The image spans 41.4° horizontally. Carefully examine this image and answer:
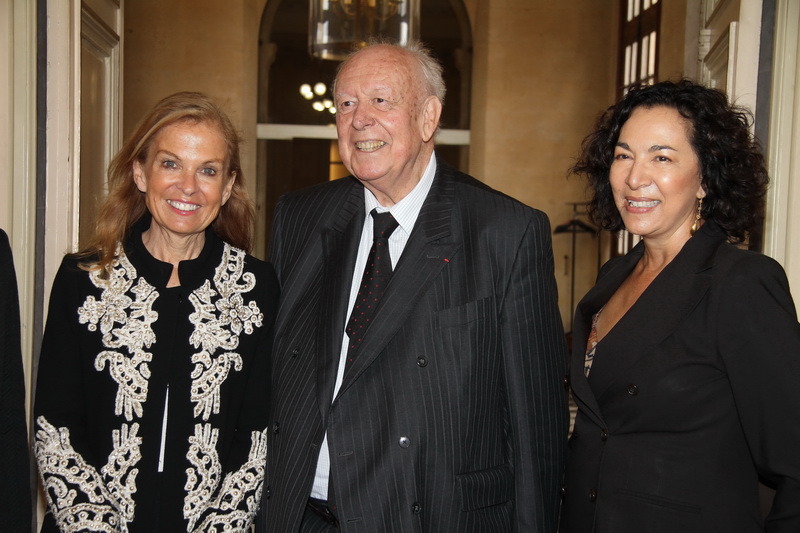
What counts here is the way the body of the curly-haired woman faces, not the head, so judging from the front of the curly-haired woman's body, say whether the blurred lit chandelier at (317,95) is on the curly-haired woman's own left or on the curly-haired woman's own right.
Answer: on the curly-haired woman's own right

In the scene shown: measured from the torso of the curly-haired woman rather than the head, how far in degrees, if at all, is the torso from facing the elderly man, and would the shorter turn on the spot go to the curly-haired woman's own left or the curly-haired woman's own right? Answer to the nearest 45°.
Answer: approximately 45° to the curly-haired woman's own right

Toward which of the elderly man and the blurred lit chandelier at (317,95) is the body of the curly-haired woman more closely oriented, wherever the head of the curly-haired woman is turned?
the elderly man

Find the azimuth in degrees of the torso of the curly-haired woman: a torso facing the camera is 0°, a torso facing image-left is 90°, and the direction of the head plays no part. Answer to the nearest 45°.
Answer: approximately 45°

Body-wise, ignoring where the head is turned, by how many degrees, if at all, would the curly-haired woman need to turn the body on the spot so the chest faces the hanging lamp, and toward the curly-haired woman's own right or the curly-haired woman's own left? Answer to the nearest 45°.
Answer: approximately 90° to the curly-haired woman's own right
